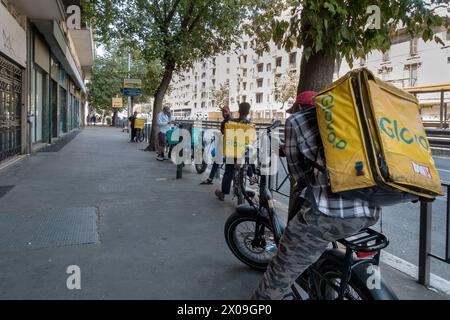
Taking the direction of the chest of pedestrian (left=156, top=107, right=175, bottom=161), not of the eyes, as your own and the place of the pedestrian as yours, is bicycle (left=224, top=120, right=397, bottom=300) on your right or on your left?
on your right

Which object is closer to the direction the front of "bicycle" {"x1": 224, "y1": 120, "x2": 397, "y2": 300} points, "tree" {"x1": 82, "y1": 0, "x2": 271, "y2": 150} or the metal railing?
the tree

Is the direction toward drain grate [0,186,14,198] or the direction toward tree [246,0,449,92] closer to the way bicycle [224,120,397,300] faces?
the drain grate

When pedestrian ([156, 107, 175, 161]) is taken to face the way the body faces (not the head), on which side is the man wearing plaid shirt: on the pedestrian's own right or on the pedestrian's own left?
on the pedestrian's own right

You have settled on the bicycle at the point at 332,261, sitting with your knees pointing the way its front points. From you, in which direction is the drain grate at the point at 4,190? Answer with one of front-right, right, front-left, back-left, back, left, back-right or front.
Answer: front

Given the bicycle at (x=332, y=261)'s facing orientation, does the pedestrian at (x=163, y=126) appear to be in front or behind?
in front

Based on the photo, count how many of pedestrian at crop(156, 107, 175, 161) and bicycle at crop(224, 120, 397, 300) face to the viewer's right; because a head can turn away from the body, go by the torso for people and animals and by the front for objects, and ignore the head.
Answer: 1

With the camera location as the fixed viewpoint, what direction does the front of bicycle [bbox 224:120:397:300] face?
facing away from the viewer and to the left of the viewer

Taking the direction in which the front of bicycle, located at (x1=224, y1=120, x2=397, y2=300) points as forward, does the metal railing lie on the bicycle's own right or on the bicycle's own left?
on the bicycle's own right

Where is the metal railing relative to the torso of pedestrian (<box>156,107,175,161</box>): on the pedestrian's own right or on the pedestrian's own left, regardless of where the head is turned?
on the pedestrian's own right

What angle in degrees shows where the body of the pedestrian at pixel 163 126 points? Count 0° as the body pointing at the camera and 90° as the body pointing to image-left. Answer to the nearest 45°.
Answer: approximately 270°
